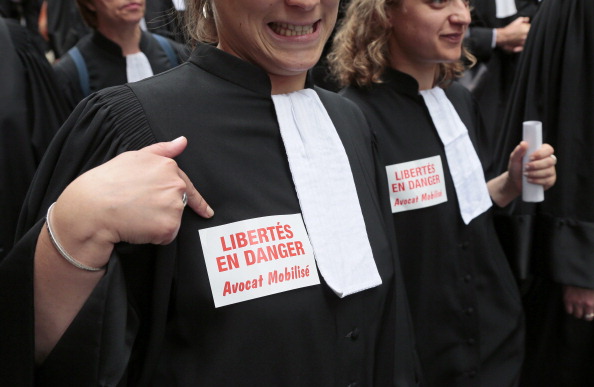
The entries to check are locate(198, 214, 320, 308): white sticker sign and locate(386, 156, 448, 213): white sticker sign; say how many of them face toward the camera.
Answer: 2

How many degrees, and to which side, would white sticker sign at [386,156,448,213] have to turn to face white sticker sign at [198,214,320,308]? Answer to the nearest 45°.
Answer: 0° — it already faces it

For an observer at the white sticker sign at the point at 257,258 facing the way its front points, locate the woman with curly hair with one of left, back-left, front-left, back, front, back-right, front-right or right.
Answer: back-left

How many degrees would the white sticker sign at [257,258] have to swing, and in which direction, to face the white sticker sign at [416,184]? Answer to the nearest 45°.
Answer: approximately 135° to its left

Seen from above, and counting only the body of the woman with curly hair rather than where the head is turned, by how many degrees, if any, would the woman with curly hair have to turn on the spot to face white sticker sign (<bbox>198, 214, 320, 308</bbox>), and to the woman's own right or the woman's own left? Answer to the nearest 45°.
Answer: approximately 45° to the woman's own right

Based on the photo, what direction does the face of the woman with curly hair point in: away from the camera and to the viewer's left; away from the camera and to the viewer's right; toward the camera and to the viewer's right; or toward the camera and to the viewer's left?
toward the camera and to the viewer's right
